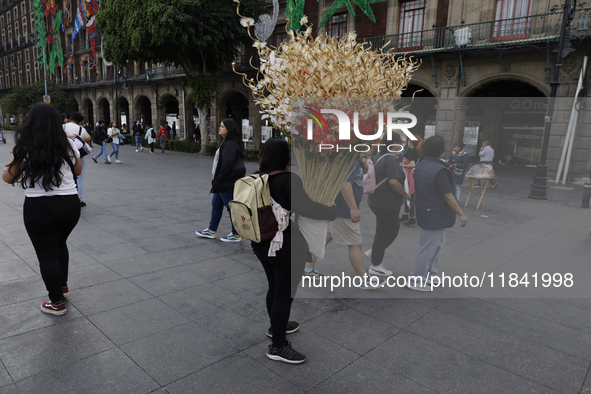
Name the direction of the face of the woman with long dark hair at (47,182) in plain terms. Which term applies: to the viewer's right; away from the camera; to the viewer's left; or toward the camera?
away from the camera

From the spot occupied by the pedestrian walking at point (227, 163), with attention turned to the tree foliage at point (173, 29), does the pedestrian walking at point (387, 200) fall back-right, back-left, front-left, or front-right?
back-right

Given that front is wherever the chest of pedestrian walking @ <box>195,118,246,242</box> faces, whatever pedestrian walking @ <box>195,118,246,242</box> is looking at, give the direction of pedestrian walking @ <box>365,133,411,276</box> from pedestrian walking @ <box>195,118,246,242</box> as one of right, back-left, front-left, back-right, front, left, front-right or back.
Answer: back-left

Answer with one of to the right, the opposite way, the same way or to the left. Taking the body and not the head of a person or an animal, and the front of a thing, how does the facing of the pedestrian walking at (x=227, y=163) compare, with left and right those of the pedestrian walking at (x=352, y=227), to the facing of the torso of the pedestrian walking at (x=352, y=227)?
the opposite way
